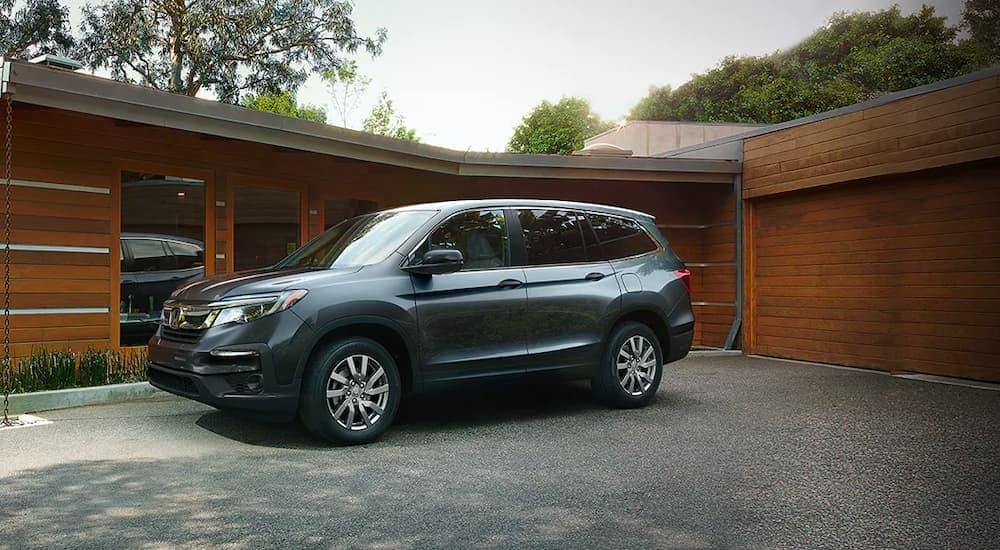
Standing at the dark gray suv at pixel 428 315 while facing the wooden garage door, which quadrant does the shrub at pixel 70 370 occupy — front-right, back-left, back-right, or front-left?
back-left

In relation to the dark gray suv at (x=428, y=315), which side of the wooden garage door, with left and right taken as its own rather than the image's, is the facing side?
front

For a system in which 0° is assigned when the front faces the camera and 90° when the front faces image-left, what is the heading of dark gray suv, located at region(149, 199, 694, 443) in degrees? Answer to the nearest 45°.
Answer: approximately 45°

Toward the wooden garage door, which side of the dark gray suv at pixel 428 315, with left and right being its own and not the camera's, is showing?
back

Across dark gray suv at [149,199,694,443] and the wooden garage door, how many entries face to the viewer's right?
0

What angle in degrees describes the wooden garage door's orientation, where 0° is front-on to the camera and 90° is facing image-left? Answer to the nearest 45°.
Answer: approximately 45°

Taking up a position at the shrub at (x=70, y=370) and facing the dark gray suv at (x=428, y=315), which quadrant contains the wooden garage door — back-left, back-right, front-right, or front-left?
front-left

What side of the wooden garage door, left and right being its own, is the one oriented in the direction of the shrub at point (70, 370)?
front

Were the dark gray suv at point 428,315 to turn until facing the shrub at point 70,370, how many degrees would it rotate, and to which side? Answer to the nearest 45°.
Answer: approximately 90° to its right

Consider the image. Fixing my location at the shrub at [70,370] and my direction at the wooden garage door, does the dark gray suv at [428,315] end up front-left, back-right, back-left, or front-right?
front-right

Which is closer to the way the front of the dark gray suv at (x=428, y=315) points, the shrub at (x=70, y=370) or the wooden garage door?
the shrub
